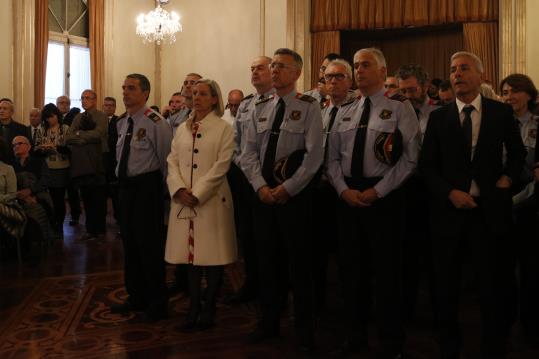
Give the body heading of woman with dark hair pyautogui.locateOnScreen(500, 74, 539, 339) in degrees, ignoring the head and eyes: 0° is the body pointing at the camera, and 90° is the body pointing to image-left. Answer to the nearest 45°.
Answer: approximately 45°

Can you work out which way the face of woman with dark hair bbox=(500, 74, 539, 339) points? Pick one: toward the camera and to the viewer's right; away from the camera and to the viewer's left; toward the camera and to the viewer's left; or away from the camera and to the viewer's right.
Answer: toward the camera and to the viewer's left

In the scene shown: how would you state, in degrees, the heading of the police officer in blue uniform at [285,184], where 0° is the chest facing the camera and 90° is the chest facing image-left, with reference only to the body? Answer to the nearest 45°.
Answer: approximately 45°

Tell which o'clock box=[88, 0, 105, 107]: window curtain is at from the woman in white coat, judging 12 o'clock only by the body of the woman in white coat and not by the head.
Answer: The window curtain is roughly at 4 o'clock from the woman in white coat.

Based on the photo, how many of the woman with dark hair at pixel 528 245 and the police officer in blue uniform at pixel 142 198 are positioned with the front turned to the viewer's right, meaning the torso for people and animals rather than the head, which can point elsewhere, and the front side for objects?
0

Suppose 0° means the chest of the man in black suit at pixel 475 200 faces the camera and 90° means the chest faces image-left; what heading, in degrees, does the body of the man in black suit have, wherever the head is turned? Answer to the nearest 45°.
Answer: approximately 0°

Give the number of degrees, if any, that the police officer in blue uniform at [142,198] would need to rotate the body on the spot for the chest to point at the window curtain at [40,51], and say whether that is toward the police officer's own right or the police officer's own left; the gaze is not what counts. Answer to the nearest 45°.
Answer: approximately 135° to the police officer's own right
